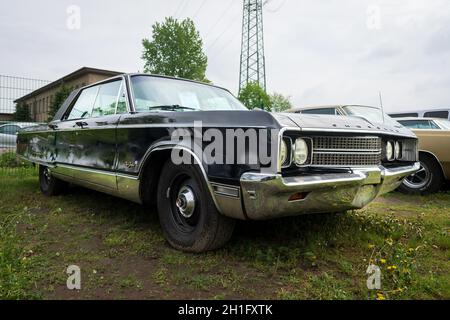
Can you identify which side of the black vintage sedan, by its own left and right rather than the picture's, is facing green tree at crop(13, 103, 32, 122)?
back

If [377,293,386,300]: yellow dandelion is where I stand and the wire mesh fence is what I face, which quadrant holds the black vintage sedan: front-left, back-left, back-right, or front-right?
front-right

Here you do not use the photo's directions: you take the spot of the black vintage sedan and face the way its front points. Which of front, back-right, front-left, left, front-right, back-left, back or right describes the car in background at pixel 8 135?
back

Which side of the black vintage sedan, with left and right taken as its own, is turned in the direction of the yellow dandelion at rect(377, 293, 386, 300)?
front

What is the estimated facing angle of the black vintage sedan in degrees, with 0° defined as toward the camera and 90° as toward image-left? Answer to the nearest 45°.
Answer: approximately 315°

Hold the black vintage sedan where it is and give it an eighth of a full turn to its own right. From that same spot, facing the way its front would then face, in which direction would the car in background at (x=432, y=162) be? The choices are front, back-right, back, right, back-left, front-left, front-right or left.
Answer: back-left

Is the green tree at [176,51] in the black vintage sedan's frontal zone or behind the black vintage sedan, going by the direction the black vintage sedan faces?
behind

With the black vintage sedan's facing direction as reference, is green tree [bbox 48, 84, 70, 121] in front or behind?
behind

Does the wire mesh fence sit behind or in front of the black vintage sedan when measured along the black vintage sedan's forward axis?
behind

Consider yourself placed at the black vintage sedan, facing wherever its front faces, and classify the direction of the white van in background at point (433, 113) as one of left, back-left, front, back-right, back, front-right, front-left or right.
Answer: left

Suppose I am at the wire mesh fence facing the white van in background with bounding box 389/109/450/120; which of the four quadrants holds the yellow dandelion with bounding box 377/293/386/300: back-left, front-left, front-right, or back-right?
front-right
